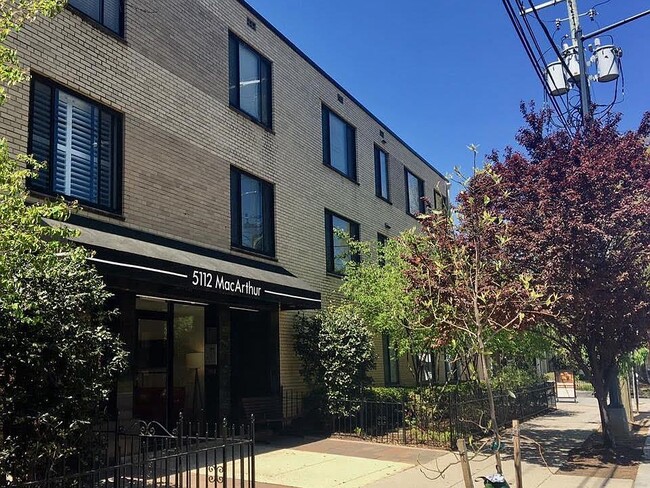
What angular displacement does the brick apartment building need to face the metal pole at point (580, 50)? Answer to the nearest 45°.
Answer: approximately 45° to its left

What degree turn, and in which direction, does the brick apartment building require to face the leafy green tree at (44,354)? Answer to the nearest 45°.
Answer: approximately 45° to its right

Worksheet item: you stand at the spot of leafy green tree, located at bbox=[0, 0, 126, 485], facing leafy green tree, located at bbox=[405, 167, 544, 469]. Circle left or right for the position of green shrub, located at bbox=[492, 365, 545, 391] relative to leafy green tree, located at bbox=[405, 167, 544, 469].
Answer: left

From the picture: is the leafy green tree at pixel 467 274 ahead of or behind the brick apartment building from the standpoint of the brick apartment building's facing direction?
ahead

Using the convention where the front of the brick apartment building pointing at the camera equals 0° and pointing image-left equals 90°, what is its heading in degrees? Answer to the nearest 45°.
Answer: approximately 315°

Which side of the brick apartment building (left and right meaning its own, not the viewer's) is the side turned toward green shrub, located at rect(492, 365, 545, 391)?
left
